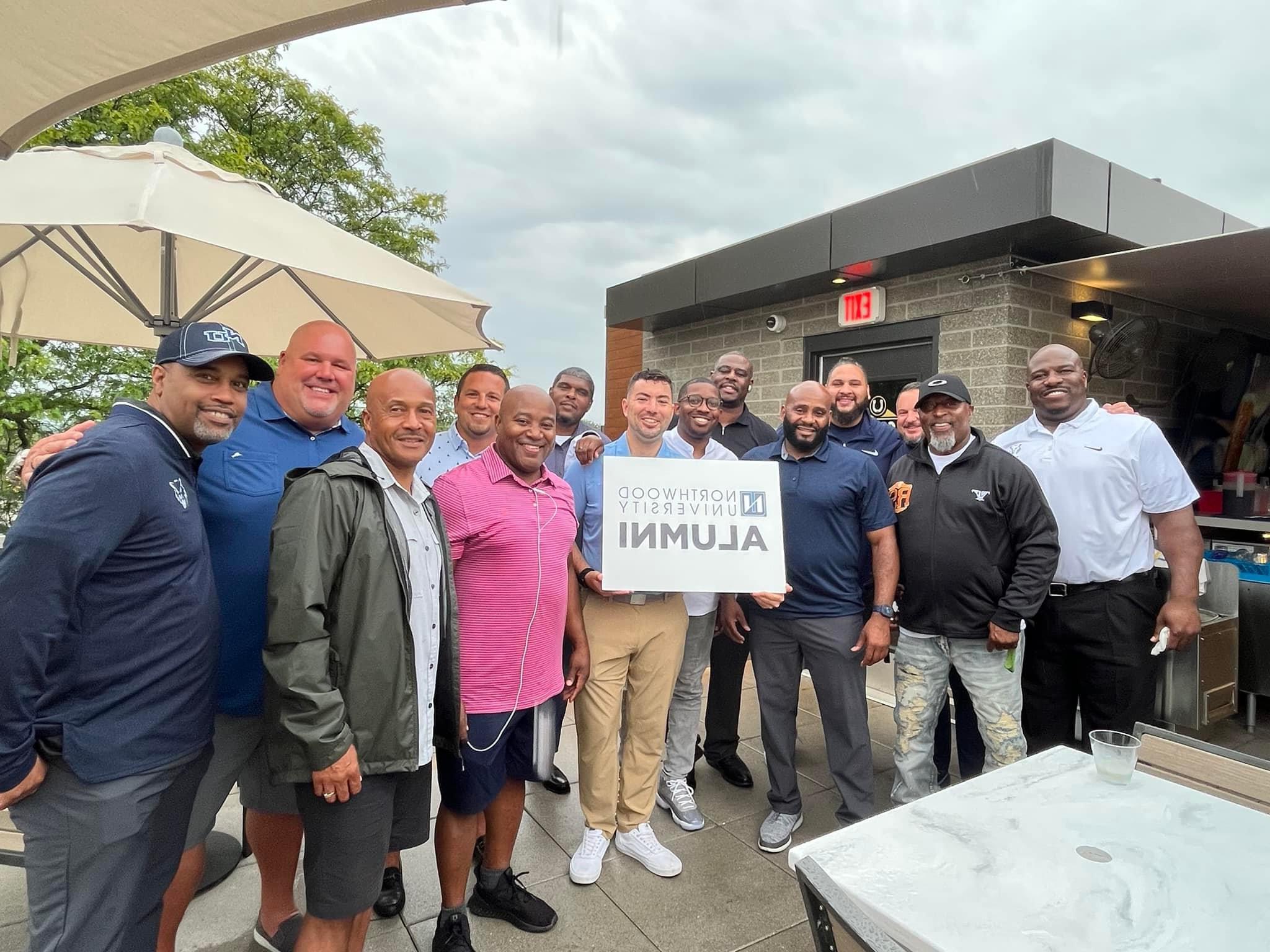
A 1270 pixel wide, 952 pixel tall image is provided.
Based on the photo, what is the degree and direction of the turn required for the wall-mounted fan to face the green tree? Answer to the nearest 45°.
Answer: approximately 135° to its right

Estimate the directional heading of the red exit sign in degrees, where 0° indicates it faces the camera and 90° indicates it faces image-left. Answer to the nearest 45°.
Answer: approximately 45°

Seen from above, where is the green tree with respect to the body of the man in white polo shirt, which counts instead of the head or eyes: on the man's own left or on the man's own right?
on the man's own right

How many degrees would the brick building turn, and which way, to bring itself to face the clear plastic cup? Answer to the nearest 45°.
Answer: approximately 45° to its left

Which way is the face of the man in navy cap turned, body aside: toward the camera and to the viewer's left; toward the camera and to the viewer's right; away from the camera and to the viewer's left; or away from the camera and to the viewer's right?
toward the camera and to the viewer's right

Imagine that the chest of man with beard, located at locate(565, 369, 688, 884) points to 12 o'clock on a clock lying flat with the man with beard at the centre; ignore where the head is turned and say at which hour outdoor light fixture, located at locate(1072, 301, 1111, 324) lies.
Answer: The outdoor light fixture is roughly at 8 o'clock from the man with beard.

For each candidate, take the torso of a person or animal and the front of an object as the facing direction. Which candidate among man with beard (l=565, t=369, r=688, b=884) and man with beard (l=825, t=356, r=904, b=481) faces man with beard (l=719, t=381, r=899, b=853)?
man with beard (l=825, t=356, r=904, b=481)

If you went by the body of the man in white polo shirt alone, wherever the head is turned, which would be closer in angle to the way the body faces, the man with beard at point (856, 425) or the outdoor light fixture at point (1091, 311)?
the man with beard

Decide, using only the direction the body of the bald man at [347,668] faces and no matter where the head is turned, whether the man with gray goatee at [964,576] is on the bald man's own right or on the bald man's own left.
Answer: on the bald man's own left

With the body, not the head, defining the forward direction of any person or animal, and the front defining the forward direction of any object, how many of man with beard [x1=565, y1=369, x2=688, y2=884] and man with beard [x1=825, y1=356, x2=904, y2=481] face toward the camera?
2

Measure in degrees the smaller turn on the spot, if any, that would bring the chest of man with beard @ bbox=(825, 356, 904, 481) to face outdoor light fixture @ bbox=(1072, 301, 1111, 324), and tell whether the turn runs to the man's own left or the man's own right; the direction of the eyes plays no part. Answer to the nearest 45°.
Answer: approximately 135° to the man's own left
